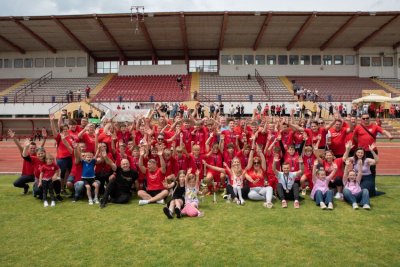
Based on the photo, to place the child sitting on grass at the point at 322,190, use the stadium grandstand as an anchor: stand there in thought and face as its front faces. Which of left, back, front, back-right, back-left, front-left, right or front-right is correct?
front

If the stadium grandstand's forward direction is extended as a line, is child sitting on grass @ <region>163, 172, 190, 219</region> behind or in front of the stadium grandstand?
in front

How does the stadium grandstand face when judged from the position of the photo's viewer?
facing the viewer

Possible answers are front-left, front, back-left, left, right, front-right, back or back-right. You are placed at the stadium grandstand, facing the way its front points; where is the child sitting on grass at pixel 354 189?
front
